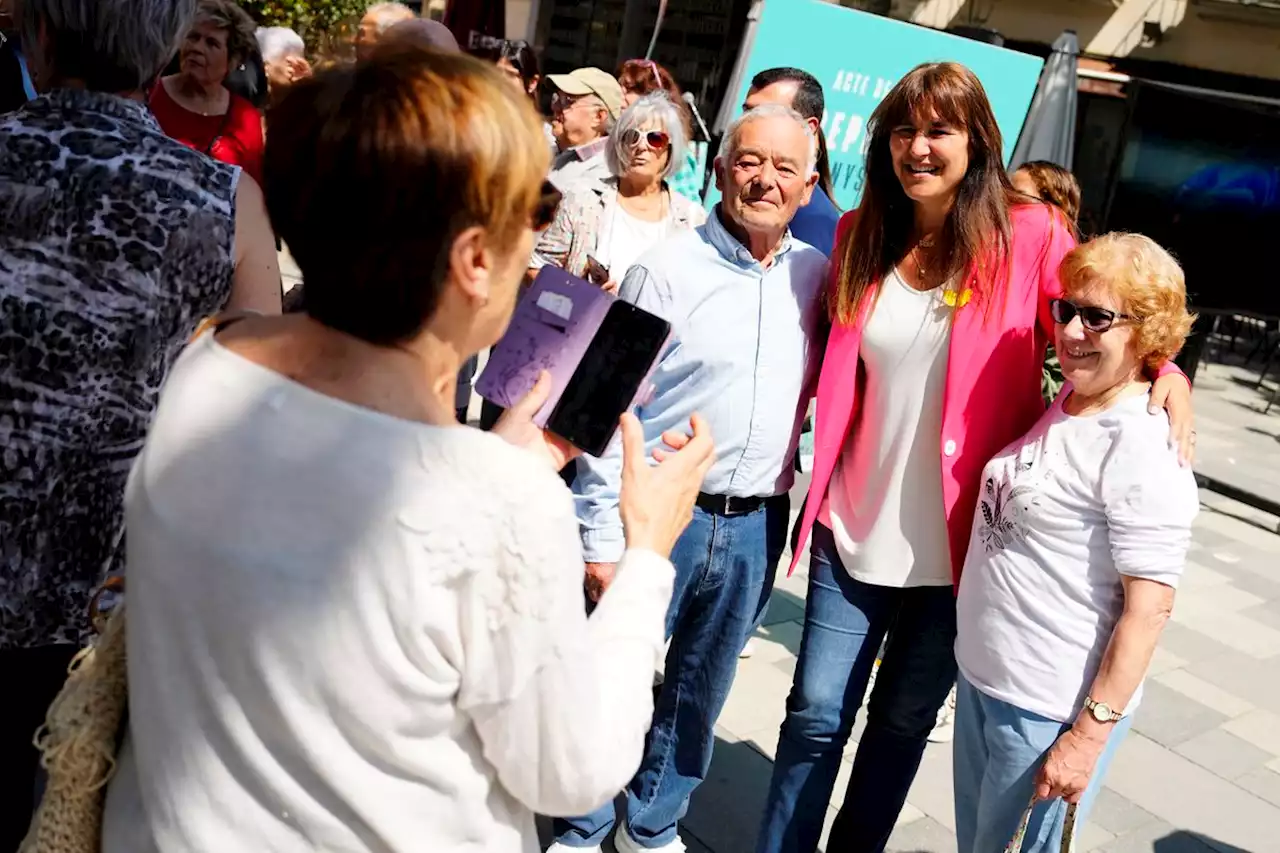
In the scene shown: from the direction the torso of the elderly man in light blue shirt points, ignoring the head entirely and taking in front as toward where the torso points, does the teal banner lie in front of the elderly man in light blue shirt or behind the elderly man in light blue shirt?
behind

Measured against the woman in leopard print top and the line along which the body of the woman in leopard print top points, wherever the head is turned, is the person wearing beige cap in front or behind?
in front

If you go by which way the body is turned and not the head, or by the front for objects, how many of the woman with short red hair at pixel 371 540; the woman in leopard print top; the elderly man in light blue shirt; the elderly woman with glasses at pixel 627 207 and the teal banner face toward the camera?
3

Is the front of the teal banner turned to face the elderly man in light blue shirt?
yes

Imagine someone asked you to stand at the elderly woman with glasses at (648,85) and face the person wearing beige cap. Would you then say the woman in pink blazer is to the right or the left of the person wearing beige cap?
left

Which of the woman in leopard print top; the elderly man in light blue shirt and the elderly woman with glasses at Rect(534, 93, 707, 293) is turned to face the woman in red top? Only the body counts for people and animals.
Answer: the woman in leopard print top

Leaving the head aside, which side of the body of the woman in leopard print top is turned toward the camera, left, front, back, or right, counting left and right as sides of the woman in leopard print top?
back

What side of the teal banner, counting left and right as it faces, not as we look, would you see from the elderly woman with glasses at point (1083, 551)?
front

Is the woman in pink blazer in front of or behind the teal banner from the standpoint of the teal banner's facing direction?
in front

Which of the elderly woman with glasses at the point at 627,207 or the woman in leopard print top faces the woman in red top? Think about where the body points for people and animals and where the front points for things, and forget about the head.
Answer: the woman in leopard print top

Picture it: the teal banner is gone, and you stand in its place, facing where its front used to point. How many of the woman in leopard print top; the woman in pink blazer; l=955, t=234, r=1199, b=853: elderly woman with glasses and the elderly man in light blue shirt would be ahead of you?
4

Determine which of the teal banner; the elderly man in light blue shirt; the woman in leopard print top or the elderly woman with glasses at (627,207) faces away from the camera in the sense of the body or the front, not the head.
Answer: the woman in leopard print top
